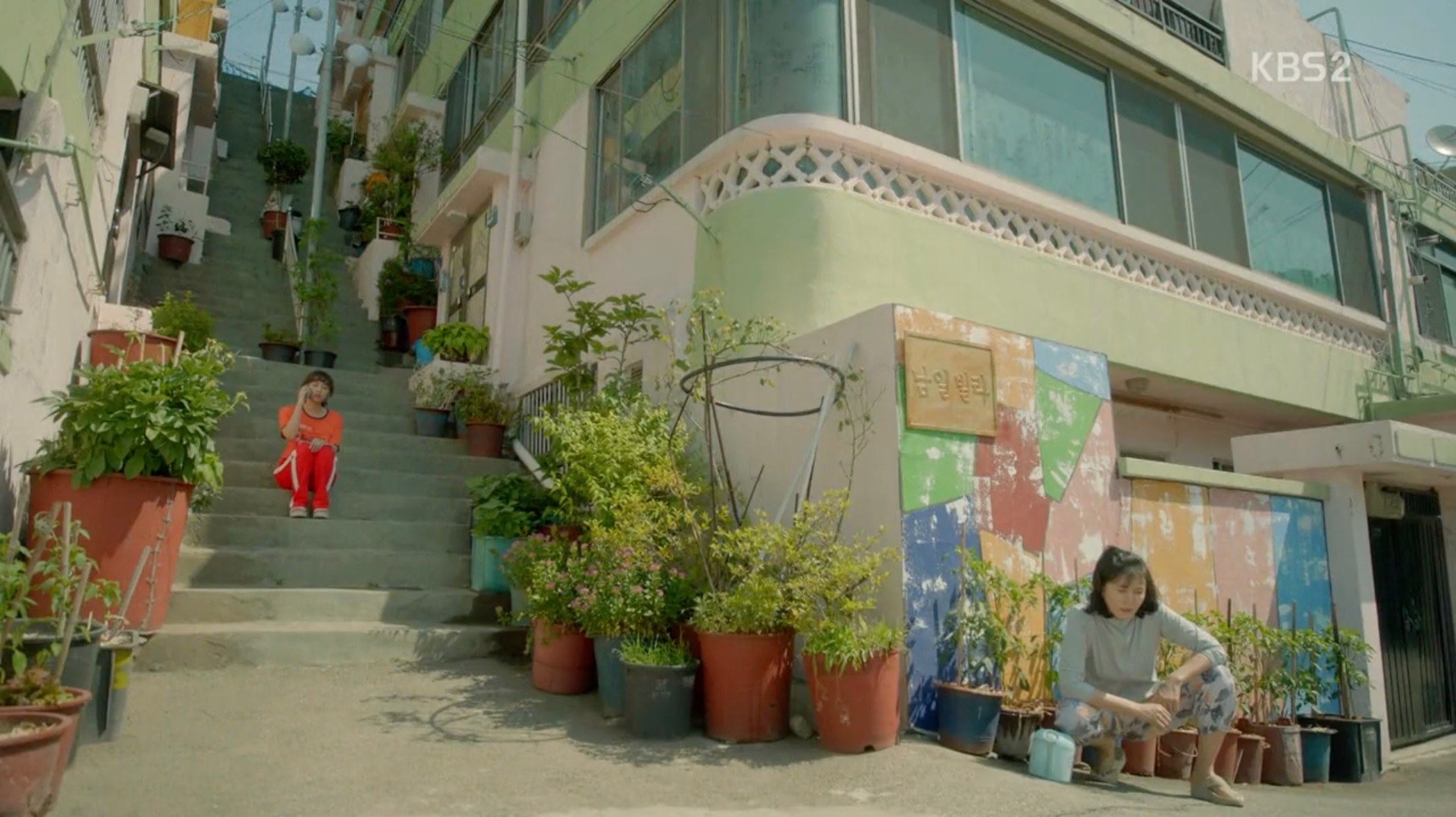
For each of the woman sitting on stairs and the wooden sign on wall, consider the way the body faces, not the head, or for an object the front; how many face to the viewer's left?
0

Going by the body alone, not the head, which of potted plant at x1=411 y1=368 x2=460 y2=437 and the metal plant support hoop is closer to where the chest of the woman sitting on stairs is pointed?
the metal plant support hoop

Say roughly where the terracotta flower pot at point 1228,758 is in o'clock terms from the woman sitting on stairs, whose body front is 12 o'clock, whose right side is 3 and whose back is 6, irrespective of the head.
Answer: The terracotta flower pot is roughly at 10 o'clock from the woman sitting on stairs.

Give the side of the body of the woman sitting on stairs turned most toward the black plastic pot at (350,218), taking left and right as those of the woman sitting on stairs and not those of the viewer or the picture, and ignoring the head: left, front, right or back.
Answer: back

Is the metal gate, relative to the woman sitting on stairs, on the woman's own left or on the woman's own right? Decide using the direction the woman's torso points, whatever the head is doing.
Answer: on the woman's own left

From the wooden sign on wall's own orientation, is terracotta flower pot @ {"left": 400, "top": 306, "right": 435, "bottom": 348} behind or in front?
behind

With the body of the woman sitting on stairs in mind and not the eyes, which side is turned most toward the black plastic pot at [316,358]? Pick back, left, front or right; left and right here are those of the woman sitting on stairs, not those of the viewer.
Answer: back

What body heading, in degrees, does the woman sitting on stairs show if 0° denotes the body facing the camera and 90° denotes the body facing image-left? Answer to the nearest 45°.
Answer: approximately 0°

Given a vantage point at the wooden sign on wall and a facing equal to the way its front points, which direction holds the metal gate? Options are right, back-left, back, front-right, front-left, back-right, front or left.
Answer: left

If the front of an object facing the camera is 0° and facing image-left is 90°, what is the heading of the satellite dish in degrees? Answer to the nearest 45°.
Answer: approximately 45°
